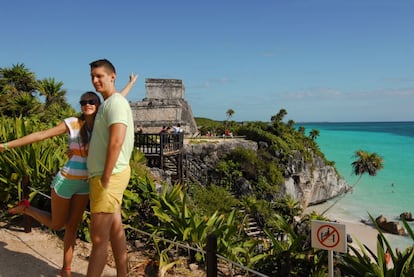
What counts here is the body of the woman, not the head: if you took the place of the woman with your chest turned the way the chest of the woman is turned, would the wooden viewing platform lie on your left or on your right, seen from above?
on your left

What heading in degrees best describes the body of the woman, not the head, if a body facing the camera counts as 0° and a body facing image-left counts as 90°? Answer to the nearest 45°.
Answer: approximately 315°

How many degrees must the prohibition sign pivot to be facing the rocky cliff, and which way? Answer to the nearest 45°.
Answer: approximately 180°

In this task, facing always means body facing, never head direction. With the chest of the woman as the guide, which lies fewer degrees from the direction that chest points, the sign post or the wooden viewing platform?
the sign post

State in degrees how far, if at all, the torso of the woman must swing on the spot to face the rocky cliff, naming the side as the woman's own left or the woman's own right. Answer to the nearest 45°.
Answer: approximately 90° to the woman's own left

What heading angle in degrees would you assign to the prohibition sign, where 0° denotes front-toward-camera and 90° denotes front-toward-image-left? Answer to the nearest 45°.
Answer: approximately 0°

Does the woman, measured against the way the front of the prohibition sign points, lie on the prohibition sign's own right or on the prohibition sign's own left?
on the prohibition sign's own right

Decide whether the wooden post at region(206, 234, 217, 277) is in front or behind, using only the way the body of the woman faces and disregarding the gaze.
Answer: in front

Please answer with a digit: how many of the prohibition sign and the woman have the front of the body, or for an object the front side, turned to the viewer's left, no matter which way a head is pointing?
0

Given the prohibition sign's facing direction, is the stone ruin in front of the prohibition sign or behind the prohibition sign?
behind
